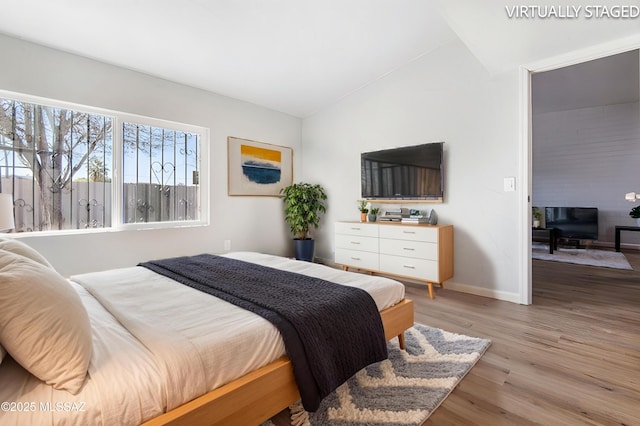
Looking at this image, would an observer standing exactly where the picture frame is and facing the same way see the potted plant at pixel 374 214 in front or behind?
in front

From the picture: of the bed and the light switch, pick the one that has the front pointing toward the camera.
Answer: the light switch

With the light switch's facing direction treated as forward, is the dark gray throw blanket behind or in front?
in front

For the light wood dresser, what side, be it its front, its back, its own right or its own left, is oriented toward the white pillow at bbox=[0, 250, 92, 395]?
front

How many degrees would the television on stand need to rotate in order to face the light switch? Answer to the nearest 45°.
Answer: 0° — it already faces it

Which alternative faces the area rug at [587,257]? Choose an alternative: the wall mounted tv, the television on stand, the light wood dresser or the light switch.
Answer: the television on stand

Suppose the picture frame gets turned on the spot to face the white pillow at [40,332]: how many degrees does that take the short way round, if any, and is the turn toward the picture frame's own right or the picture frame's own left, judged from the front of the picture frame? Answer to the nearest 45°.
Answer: approximately 45° to the picture frame's own right

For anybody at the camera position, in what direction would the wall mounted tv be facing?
facing the viewer and to the left of the viewer

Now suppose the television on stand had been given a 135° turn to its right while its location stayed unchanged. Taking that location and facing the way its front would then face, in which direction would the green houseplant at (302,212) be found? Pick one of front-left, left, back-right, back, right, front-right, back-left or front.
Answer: left

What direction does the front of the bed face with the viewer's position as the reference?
facing away from the viewer and to the right of the viewer

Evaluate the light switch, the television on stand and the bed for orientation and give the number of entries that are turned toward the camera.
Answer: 2

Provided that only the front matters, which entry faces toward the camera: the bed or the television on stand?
the television on stand

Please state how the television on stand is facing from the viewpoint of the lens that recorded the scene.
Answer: facing the viewer

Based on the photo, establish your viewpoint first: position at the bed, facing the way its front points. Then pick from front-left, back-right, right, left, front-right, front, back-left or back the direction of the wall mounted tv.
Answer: front

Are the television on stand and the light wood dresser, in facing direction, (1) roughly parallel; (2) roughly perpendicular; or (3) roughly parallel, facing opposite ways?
roughly parallel

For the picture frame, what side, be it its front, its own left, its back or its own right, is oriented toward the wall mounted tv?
front

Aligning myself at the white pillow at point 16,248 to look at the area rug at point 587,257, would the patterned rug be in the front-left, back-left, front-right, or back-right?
front-right
